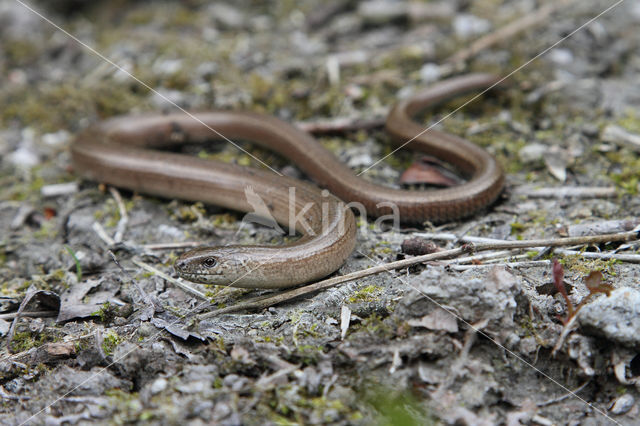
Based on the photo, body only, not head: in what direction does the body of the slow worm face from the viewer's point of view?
to the viewer's left

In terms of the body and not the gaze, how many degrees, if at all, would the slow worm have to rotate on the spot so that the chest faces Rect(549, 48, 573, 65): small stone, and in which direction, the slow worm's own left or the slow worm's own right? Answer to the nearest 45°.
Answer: approximately 135° to the slow worm's own right

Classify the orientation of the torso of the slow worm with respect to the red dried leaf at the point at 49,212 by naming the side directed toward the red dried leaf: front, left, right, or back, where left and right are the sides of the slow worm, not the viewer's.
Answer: front

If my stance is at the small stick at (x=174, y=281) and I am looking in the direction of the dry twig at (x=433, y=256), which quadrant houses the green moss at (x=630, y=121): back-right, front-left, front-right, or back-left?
front-left

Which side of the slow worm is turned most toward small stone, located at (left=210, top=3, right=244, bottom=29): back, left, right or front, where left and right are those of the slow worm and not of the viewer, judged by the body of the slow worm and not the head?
right

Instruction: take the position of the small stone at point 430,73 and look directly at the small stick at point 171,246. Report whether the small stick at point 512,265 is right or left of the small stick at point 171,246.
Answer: left

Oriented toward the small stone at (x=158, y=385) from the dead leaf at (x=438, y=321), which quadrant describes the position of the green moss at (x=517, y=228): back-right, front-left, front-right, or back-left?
back-right

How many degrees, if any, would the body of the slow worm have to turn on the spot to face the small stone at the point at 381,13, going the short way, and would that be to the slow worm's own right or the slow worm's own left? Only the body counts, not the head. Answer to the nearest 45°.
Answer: approximately 90° to the slow worm's own right

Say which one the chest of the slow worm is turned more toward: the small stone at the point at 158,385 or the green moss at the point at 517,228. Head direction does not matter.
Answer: the small stone

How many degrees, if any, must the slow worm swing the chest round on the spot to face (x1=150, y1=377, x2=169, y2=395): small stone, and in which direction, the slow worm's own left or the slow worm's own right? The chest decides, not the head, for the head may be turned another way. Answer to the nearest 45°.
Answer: approximately 90° to the slow worm's own left

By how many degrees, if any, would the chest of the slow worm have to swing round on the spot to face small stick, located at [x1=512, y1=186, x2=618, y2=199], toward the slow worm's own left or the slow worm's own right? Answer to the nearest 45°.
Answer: approximately 180°
